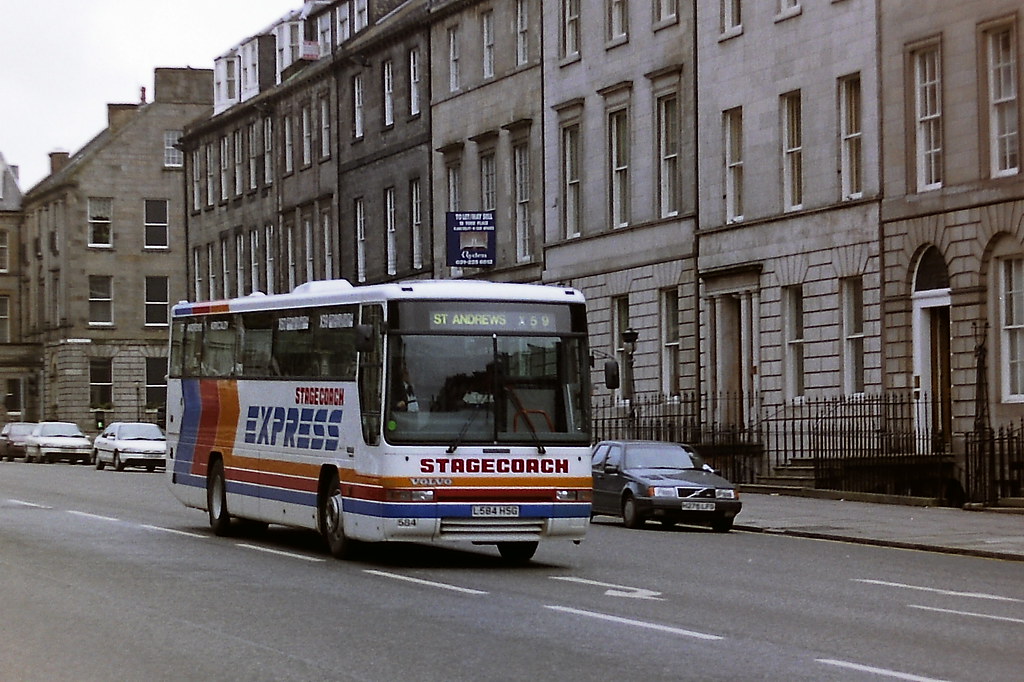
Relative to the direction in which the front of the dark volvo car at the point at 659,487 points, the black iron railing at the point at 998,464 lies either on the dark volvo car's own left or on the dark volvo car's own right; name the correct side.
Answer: on the dark volvo car's own left

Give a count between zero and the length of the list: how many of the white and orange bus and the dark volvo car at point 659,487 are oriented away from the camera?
0

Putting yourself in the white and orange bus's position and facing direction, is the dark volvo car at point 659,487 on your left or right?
on your left

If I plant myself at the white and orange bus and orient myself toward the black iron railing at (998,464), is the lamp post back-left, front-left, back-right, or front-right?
front-left

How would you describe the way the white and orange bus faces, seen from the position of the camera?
facing the viewer and to the right of the viewer

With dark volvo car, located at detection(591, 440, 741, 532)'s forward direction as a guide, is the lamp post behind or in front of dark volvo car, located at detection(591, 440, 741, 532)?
behind

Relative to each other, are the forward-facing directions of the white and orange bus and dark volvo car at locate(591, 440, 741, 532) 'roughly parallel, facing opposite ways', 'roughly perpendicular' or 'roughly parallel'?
roughly parallel

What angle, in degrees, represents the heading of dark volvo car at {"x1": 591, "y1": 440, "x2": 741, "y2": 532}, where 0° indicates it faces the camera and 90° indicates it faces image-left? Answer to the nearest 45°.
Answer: approximately 315°

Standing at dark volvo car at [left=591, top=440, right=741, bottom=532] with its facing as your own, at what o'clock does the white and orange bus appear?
The white and orange bus is roughly at 2 o'clock from the dark volvo car.

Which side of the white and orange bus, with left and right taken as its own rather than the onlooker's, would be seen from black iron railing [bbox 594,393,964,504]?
left
